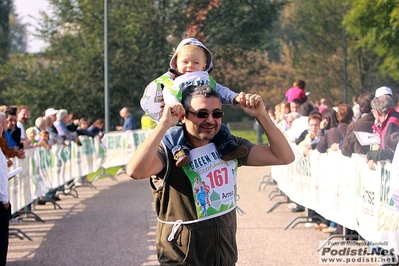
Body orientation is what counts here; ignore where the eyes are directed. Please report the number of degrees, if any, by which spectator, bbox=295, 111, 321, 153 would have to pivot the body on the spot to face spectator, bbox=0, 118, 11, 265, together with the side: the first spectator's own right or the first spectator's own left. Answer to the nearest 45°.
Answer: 0° — they already face them

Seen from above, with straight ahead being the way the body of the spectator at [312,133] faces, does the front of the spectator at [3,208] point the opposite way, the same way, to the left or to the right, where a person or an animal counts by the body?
the opposite way

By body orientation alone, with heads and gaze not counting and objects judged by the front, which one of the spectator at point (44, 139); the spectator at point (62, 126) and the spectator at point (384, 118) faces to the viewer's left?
the spectator at point (384, 118)

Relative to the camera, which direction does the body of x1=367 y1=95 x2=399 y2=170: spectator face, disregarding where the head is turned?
to the viewer's left

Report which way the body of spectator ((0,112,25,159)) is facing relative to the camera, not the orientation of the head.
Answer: to the viewer's right

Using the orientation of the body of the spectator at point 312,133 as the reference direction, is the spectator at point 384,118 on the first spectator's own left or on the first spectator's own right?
on the first spectator's own left

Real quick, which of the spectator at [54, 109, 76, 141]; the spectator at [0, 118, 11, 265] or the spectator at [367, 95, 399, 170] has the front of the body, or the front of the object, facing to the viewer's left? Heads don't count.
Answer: the spectator at [367, 95, 399, 170]

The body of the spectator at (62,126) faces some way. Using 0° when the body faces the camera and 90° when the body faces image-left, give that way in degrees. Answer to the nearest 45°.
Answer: approximately 270°

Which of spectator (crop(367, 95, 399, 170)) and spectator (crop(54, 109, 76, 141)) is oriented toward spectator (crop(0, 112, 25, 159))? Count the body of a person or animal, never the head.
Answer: spectator (crop(367, 95, 399, 170))

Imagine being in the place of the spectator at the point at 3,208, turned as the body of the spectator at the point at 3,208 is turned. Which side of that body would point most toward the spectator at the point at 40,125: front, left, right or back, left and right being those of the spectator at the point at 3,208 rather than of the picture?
left
